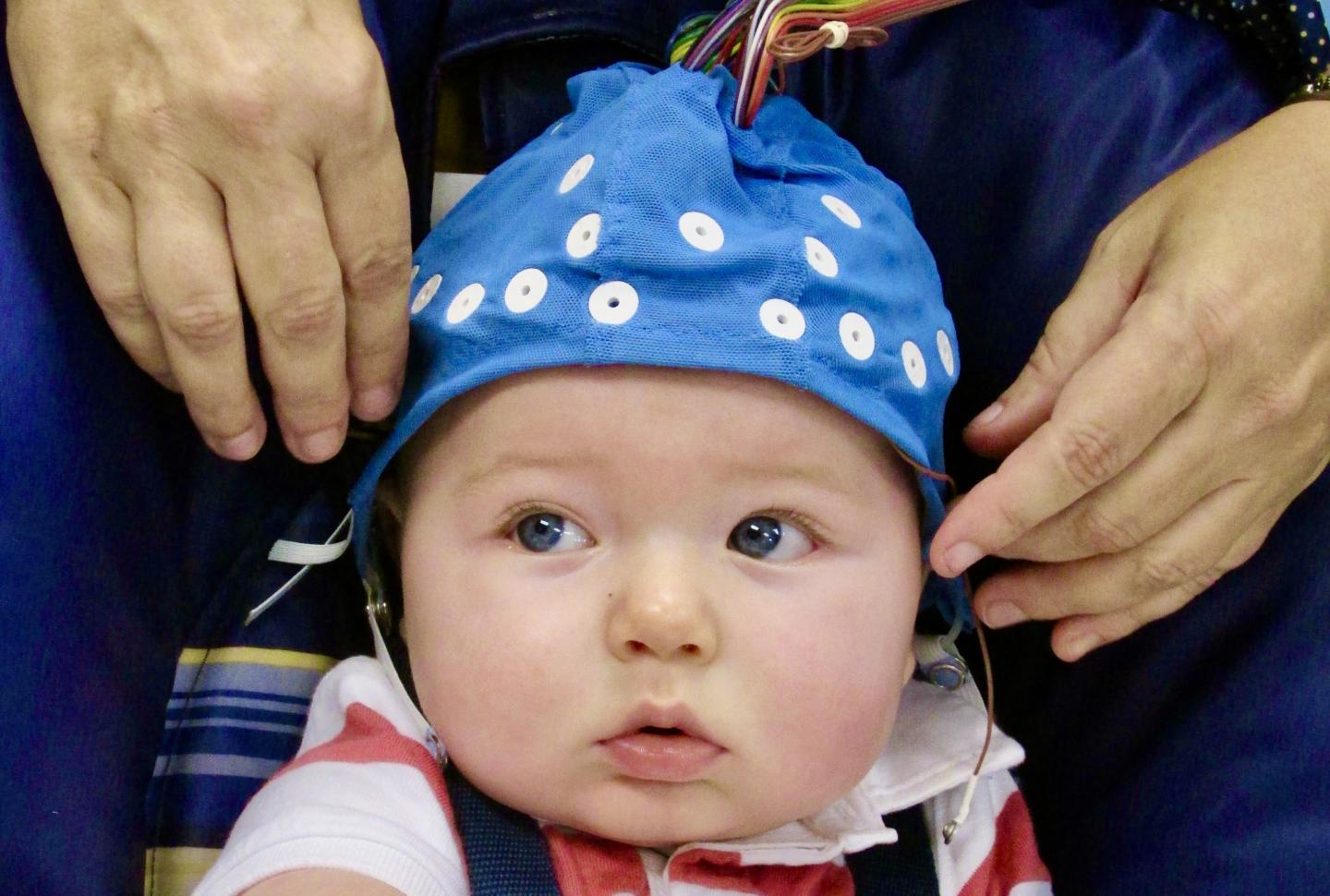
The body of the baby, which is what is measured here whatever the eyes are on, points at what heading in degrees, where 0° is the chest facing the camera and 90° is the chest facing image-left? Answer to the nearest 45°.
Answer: approximately 0°
